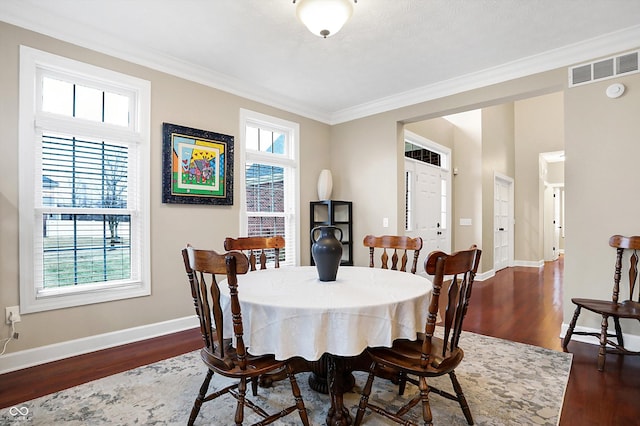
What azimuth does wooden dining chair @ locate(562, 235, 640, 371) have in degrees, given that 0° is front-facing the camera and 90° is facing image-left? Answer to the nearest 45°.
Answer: approximately 45°

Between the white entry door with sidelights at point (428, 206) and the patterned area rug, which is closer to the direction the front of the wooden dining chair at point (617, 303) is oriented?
the patterned area rug

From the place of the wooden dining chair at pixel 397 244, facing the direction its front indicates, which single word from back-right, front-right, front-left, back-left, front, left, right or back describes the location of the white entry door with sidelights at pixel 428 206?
back-right

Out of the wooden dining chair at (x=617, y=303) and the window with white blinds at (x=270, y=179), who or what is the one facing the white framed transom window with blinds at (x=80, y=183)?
the wooden dining chair

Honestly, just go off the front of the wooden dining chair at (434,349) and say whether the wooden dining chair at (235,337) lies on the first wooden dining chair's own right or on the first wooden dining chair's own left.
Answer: on the first wooden dining chair's own left

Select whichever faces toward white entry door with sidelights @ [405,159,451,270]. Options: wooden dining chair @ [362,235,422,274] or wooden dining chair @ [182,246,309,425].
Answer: wooden dining chair @ [182,246,309,425]

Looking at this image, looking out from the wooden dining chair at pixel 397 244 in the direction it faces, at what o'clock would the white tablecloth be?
The white tablecloth is roughly at 11 o'clock from the wooden dining chair.

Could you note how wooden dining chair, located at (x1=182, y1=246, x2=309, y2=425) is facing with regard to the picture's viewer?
facing away from the viewer and to the right of the viewer
